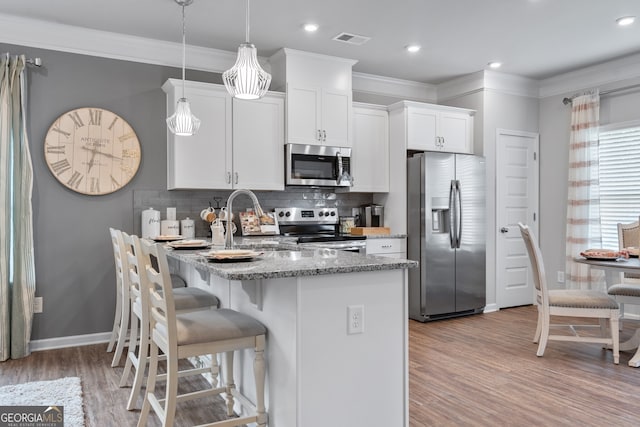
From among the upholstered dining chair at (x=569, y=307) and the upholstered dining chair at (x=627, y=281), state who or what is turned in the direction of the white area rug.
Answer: the upholstered dining chair at (x=627, y=281)

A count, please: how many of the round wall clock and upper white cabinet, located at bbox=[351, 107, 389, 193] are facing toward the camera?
2

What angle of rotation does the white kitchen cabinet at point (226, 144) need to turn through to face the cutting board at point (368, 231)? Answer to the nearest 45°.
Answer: approximately 90° to its left

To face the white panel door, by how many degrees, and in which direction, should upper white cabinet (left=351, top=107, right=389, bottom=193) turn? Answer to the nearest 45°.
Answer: approximately 90° to its left

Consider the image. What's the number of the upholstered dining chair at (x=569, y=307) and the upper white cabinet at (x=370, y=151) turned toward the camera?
1

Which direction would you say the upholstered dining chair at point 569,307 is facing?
to the viewer's right

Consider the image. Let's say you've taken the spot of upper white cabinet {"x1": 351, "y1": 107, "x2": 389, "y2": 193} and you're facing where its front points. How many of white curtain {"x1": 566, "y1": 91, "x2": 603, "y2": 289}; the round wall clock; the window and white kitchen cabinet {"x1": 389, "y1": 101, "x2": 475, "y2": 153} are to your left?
3

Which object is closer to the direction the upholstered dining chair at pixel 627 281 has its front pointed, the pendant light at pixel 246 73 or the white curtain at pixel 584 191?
the pendant light

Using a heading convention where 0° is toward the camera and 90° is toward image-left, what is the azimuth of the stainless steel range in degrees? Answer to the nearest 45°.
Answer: approximately 0°

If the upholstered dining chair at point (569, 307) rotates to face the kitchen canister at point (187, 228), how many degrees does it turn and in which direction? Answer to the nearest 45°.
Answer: approximately 180°
